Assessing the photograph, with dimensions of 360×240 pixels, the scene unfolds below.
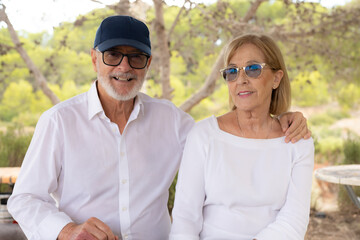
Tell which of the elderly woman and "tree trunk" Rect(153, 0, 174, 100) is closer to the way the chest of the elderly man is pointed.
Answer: the elderly woman

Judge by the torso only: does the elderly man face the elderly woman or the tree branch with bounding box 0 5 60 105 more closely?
the elderly woman

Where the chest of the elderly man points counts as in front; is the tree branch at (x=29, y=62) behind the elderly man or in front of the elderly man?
behind

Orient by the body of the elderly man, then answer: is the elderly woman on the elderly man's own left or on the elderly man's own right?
on the elderly man's own left

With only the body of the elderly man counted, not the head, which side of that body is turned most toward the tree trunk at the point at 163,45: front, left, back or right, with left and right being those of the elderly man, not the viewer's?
back

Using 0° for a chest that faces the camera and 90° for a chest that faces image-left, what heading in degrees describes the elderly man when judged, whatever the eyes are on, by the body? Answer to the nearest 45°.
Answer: approximately 0°
